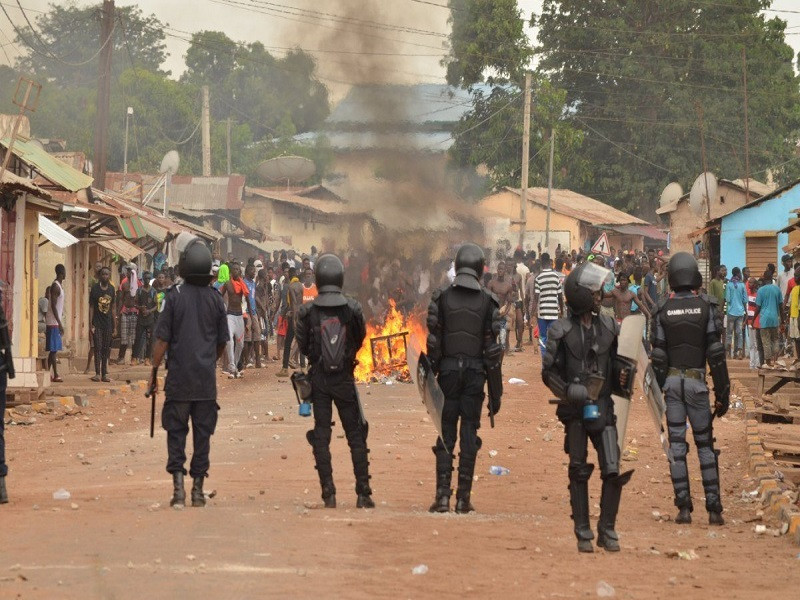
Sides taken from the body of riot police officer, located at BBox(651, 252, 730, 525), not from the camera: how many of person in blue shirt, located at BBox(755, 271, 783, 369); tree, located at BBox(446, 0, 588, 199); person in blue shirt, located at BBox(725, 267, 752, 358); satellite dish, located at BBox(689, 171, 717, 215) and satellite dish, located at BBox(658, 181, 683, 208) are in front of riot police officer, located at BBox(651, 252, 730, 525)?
5

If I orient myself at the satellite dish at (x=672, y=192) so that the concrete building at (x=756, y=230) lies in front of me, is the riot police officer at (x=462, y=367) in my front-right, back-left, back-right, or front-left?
front-right

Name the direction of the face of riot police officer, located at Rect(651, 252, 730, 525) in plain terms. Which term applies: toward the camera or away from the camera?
away from the camera

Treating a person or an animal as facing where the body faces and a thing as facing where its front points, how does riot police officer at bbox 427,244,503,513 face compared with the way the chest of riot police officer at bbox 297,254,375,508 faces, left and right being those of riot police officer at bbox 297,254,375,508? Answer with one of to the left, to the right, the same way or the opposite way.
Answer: the same way

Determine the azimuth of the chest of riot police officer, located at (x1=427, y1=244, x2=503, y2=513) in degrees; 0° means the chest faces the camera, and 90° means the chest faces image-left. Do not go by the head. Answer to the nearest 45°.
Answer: approximately 180°

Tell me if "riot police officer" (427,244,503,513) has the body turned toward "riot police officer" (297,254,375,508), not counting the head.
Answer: no

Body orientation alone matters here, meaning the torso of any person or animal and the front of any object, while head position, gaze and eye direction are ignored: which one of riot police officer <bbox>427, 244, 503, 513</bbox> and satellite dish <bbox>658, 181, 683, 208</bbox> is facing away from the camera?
the riot police officer

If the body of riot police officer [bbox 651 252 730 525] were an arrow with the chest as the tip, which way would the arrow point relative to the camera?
away from the camera

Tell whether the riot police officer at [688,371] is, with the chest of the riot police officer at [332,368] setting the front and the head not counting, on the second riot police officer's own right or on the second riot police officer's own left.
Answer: on the second riot police officer's own right

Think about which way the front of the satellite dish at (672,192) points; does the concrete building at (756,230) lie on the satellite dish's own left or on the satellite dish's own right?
on the satellite dish's own left

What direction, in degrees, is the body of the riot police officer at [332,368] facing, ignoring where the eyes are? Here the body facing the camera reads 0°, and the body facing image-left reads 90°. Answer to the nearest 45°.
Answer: approximately 180°

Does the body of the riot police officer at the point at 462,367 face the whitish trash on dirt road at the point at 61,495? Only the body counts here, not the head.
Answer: no

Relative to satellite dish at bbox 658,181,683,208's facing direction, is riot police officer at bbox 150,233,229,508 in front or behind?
in front

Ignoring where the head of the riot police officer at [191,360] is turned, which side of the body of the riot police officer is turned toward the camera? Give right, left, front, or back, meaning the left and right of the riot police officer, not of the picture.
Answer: back

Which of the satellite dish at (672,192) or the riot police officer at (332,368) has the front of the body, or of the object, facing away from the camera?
the riot police officer

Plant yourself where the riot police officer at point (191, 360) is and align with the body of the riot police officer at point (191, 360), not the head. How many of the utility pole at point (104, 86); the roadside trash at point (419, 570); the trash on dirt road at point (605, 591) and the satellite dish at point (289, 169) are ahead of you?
2

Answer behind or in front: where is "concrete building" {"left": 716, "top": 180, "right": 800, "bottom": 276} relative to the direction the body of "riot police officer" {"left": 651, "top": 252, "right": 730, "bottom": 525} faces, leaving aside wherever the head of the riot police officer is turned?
in front

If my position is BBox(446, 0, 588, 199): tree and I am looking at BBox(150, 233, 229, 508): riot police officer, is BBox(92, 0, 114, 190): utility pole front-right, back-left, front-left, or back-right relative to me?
front-right

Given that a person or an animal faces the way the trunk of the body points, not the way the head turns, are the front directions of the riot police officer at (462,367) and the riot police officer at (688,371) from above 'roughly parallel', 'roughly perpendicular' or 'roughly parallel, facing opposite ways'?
roughly parallel

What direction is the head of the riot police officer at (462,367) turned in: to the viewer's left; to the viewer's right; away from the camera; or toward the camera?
away from the camera

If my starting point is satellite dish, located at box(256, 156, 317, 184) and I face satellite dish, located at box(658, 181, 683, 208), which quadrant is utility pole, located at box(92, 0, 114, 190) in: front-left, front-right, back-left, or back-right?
back-right

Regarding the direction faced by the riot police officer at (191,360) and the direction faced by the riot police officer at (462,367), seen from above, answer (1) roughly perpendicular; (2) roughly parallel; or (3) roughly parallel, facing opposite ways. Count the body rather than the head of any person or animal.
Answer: roughly parallel
